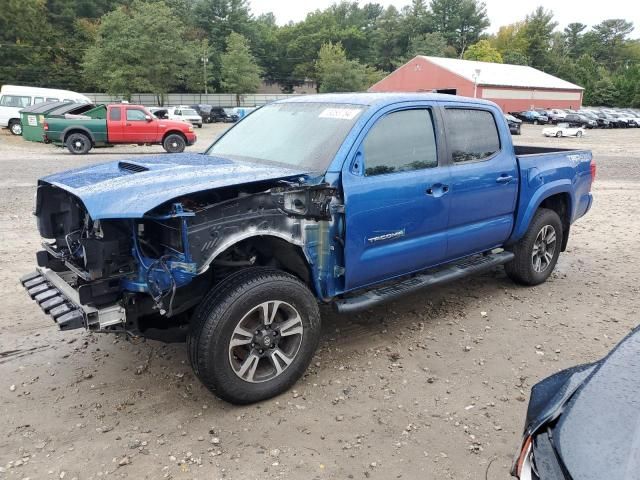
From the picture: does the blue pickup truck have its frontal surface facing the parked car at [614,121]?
no

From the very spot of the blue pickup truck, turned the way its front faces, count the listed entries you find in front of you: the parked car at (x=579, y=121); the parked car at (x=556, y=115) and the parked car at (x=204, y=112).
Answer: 0

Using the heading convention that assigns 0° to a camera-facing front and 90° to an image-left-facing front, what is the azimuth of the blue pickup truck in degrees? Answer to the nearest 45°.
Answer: approximately 45°

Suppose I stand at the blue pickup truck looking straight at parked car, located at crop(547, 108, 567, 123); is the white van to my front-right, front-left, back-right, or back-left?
front-left

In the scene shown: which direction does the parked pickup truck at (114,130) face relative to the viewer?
to the viewer's right

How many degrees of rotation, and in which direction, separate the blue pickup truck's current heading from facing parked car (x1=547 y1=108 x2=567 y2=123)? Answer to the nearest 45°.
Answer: approximately 180°

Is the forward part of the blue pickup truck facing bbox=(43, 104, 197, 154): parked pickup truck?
no

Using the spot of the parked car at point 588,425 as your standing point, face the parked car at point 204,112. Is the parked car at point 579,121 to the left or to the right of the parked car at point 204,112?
right
